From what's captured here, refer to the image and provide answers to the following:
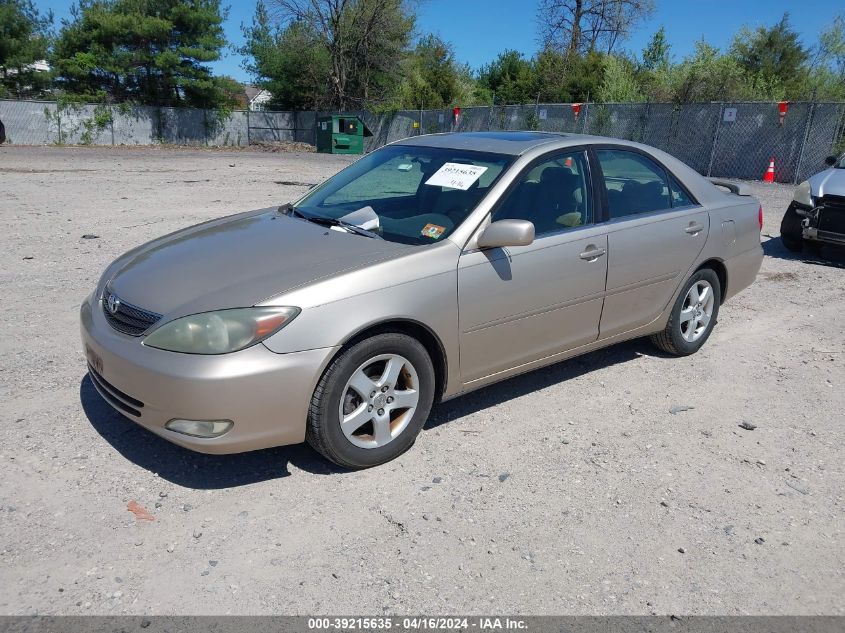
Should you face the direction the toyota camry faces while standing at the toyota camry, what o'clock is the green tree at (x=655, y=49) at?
The green tree is roughly at 5 o'clock from the toyota camry.

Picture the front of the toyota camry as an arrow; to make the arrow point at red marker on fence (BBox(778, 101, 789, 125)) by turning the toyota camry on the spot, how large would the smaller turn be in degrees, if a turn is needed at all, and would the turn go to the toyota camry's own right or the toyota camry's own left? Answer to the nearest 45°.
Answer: approximately 180°

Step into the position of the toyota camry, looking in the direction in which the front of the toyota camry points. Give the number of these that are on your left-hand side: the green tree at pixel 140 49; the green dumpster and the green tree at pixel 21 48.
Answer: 0

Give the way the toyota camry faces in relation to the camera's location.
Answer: facing the viewer and to the left of the viewer

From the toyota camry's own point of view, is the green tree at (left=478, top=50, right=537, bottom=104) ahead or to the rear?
to the rear

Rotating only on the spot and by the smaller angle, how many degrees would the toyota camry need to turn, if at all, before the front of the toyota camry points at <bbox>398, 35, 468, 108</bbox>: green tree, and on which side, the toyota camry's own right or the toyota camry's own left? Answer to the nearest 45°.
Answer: approximately 135° to the toyota camry's own right

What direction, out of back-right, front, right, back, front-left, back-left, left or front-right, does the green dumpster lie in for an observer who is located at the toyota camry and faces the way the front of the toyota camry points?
back-right

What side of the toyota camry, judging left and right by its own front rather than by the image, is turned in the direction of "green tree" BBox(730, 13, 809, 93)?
back

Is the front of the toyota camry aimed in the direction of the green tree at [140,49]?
no

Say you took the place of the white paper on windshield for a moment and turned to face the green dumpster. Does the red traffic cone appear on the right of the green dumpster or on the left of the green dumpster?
right

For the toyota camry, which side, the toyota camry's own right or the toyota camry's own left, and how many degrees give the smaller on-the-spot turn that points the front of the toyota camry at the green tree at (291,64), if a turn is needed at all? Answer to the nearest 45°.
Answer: approximately 135° to the toyota camry's own right

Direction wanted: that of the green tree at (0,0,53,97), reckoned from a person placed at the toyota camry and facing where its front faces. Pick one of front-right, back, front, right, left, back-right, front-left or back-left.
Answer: right

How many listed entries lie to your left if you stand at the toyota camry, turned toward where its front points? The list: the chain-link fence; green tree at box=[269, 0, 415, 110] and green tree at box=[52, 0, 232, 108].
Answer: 0

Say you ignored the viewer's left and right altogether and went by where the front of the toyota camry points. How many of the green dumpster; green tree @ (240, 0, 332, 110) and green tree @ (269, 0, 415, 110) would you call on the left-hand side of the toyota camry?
0
